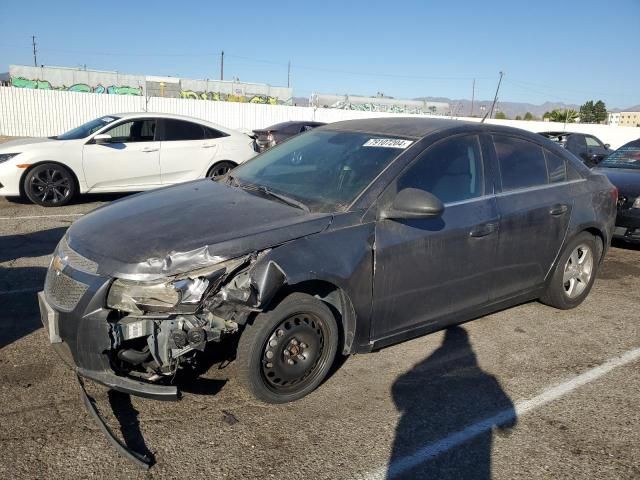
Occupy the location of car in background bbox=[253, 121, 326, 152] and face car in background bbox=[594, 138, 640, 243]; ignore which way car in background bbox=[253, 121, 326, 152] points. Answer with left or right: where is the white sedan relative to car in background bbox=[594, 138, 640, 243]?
right

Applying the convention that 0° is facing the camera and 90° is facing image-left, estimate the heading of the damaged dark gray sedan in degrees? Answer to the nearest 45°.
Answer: approximately 45°

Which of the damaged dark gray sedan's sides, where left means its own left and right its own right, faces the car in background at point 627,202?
back

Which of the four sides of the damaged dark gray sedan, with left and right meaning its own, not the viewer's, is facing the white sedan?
right

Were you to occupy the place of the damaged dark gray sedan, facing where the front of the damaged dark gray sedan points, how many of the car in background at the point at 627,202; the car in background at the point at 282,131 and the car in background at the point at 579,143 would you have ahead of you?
0

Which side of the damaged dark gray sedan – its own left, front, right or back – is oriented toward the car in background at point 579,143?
back

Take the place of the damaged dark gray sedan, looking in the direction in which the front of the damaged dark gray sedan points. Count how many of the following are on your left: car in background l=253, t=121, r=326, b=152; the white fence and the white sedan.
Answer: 0

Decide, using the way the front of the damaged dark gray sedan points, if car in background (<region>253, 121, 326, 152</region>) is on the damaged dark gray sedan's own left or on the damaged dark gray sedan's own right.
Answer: on the damaged dark gray sedan's own right
